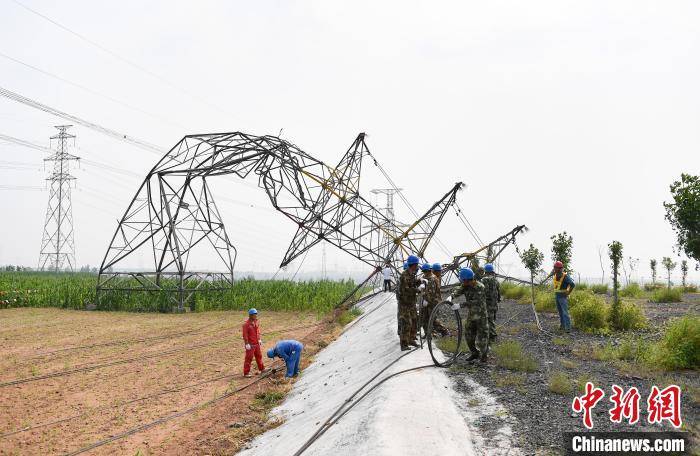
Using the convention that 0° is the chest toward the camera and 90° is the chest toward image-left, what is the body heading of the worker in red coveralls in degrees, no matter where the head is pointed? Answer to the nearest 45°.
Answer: approximately 315°

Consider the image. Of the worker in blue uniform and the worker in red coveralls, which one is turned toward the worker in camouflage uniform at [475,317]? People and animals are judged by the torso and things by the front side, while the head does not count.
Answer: the worker in red coveralls

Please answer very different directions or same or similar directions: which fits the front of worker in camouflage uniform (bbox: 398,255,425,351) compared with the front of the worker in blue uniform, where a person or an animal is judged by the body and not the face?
very different directions

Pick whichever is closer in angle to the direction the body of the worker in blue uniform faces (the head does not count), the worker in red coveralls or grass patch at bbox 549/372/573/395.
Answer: the worker in red coveralls

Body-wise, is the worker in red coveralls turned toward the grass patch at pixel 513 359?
yes

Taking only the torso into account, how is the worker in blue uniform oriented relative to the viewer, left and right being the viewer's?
facing to the left of the viewer

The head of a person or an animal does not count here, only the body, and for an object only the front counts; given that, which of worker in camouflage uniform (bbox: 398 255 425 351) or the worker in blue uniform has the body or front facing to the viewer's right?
the worker in camouflage uniform

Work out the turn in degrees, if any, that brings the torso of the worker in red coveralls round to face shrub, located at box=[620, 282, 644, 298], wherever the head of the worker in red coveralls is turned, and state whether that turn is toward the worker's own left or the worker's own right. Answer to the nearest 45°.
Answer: approximately 90° to the worker's own left
